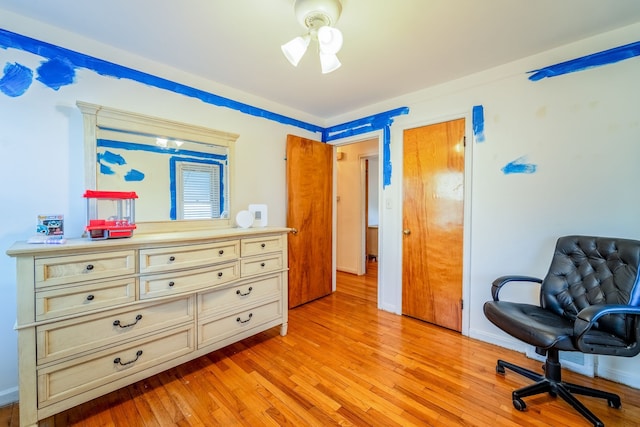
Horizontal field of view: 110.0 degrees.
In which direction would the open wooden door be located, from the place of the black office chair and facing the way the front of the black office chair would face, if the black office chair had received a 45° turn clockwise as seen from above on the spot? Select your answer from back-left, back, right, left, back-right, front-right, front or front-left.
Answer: front

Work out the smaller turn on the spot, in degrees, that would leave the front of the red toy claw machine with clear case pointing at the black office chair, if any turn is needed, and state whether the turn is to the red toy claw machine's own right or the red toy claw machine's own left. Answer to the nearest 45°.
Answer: approximately 45° to the red toy claw machine's own left

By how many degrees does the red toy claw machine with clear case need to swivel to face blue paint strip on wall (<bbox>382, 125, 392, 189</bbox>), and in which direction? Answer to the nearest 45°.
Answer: approximately 90° to its left

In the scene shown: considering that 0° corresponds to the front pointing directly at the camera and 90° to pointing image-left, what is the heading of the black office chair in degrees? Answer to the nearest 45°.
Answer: approximately 45°

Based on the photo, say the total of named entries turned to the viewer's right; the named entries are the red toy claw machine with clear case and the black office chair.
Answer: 0

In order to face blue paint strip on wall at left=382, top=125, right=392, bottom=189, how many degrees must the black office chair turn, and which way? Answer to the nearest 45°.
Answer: approximately 45° to its right

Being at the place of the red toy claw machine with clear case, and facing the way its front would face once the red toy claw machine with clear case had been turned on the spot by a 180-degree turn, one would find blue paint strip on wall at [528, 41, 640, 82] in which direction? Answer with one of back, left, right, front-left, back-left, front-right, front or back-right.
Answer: back-right

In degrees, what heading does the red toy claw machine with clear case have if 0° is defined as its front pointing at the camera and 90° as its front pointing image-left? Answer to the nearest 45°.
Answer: approximately 0°

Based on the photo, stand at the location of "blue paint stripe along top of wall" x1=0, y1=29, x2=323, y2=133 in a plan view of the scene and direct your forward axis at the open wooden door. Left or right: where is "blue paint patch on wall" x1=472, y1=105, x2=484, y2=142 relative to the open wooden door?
right
